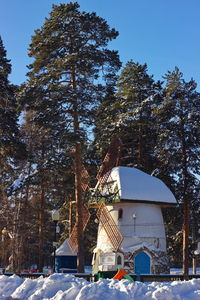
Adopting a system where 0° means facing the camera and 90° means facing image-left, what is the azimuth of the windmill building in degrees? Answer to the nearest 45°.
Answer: approximately 45°

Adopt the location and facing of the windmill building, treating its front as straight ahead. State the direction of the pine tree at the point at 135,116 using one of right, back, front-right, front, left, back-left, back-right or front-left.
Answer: back-right

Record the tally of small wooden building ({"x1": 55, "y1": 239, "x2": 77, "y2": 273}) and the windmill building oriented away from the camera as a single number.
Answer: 0

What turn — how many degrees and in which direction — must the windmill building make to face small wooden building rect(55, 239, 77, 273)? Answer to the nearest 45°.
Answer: approximately 90° to its right

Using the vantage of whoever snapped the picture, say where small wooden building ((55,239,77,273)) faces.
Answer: facing the viewer

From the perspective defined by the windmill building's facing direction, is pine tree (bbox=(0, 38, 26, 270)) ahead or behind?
ahead

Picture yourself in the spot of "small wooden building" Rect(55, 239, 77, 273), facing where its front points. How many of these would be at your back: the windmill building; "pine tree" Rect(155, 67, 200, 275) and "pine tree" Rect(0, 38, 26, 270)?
0
